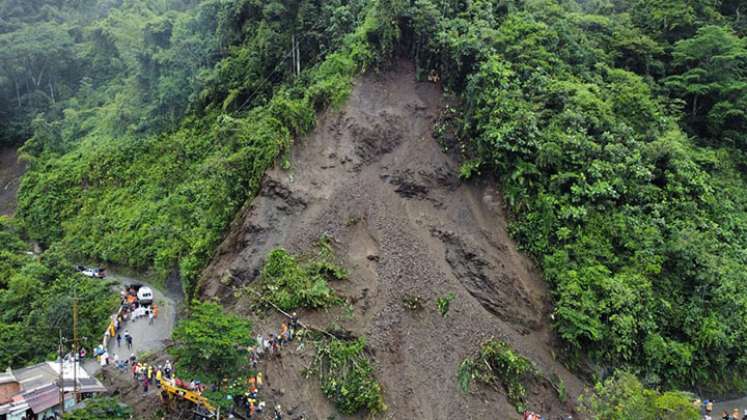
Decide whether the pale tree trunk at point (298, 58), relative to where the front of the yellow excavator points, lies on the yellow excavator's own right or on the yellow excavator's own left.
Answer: on the yellow excavator's own left

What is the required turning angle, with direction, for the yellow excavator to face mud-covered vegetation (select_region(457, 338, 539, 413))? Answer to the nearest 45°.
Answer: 0° — it already faces it

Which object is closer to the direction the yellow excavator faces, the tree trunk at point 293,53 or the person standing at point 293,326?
the person standing

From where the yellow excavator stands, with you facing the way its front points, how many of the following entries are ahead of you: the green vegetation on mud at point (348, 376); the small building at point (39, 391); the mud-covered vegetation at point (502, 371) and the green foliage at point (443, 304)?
3

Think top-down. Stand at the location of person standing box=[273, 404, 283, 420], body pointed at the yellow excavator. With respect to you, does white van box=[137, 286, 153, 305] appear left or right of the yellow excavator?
right

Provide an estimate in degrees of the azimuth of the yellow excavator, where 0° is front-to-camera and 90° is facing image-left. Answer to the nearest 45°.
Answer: approximately 270°

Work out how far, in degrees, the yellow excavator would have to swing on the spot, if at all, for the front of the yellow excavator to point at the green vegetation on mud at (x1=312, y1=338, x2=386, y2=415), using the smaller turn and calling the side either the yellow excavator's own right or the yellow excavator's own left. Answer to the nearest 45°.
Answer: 0° — it already faces it

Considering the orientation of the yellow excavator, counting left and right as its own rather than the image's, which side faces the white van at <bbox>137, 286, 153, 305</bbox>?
left

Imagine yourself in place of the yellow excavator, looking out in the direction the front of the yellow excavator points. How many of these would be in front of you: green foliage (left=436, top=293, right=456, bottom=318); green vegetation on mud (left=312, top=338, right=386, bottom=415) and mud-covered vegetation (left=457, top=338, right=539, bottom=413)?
3

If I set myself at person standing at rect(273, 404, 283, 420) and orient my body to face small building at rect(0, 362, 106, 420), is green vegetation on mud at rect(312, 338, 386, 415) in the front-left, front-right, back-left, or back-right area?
back-right

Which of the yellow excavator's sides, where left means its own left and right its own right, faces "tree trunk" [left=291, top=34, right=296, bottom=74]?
left
